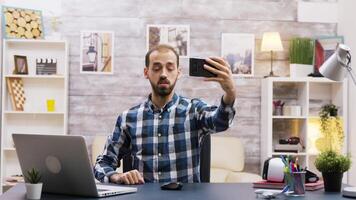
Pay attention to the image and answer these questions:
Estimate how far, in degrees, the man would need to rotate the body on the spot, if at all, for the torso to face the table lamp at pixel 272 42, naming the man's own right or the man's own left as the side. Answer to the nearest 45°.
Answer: approximately 135° to the man's own left

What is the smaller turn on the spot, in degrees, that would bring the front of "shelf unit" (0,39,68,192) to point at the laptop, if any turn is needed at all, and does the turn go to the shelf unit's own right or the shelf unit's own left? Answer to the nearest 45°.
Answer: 0° — it already faces it

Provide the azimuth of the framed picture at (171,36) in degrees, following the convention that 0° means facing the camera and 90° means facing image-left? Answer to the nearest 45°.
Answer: approximately 0°

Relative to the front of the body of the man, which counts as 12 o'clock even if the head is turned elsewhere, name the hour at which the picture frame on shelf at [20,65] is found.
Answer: The picture frame on shelf is roughly at 5 o'clock from the man.

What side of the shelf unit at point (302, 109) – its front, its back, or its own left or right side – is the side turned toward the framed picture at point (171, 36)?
right

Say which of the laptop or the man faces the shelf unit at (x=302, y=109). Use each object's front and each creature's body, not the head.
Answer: the laptop

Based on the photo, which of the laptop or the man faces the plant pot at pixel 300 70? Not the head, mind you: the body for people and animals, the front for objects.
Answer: the laptop

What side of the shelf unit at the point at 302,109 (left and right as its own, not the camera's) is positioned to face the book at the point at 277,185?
front

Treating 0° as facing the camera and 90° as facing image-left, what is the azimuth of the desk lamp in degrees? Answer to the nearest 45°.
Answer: approximately 90°
